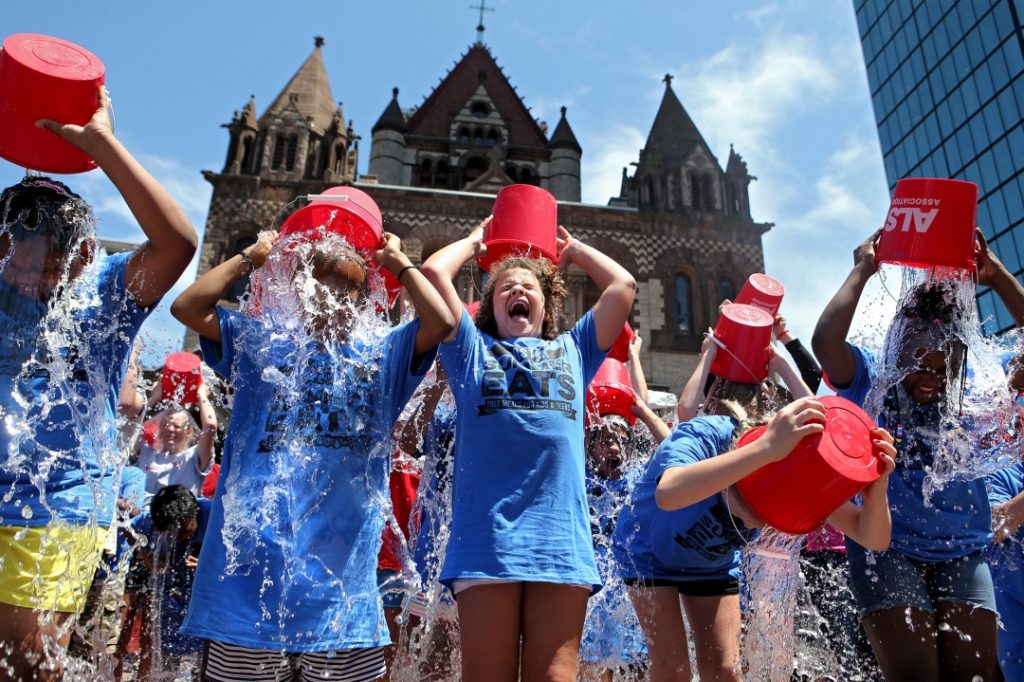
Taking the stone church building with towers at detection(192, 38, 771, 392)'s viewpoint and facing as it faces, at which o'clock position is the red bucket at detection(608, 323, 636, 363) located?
The red bucket is roughly at 12 o'clock from the stone church building with towers.

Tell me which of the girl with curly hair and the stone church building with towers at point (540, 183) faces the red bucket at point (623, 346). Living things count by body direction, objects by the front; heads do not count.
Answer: the stone church building with towers

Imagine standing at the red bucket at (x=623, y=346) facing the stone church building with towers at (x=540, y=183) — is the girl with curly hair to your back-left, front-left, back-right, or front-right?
back-left

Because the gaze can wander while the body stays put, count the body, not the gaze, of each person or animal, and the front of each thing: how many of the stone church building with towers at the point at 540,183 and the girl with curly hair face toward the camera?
2

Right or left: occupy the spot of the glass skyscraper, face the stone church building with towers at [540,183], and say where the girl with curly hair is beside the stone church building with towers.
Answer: left

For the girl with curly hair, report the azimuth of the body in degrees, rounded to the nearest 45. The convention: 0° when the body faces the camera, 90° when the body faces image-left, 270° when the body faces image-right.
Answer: approximately 0°

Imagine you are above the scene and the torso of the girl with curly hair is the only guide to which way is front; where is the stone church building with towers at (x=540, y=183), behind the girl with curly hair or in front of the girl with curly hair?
behind

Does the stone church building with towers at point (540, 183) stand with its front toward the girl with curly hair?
yes

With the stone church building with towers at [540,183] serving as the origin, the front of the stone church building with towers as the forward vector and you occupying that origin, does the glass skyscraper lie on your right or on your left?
on your left
